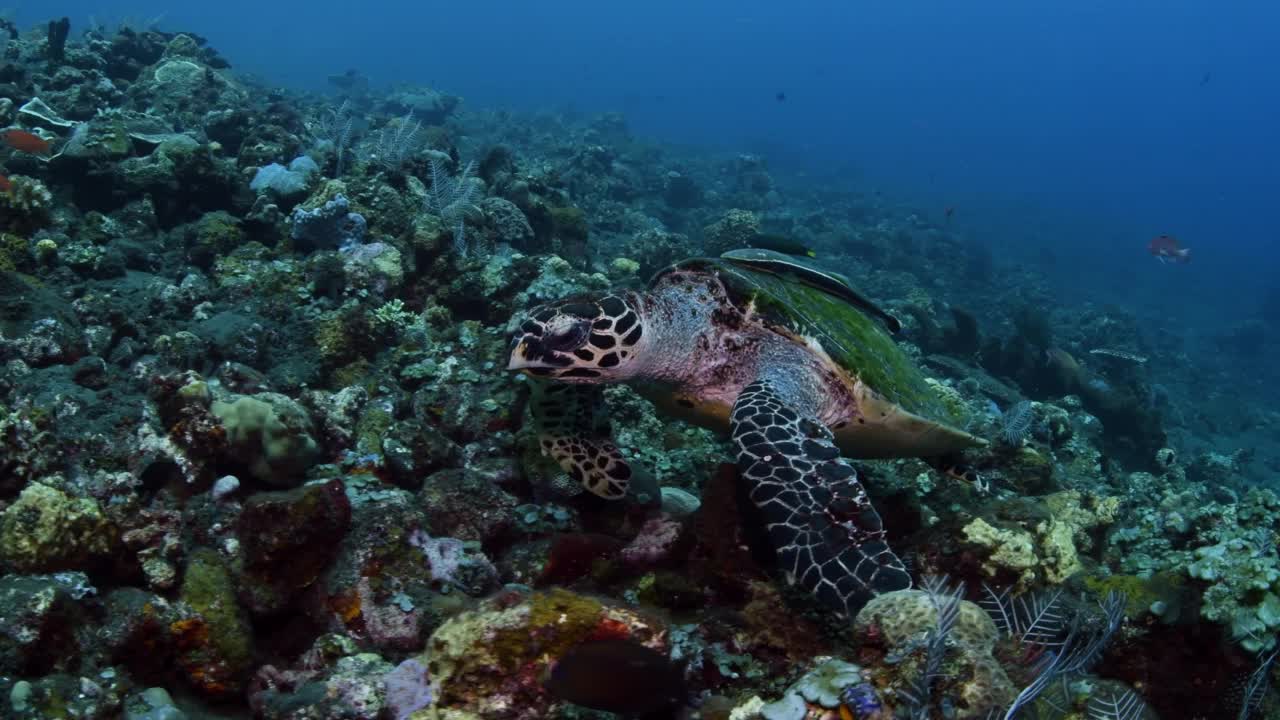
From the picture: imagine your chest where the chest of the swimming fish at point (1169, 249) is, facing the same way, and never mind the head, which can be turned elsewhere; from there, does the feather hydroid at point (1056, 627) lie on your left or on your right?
on your left

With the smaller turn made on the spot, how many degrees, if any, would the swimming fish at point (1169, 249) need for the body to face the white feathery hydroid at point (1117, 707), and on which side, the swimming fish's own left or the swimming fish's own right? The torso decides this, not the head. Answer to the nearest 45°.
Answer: approximately 90° to the swimming fish's own left

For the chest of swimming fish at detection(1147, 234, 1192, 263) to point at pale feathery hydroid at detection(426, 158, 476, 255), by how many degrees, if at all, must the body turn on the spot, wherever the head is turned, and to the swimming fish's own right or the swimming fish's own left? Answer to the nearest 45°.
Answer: approximately 45° to the swimming fish's own left

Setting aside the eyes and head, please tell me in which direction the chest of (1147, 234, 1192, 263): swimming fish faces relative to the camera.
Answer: to the viewer's left
